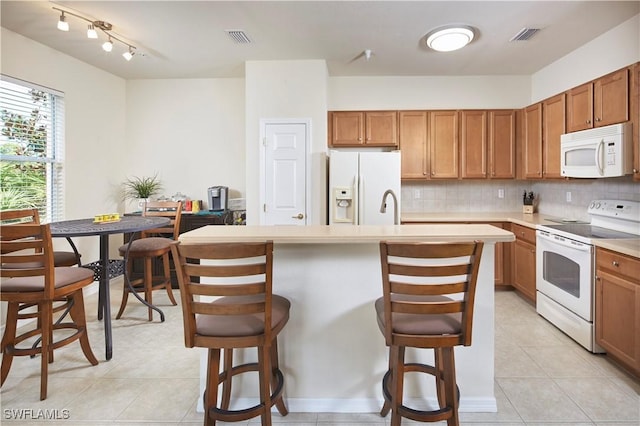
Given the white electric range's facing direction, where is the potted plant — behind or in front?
in front

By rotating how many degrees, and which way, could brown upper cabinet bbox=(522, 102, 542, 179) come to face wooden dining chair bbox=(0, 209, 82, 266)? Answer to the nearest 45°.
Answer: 0° — it already faces it

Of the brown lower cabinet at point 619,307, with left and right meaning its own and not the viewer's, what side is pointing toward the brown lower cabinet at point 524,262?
right

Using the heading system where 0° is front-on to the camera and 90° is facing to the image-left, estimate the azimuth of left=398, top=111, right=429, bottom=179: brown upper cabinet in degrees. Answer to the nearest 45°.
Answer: approximately 0°

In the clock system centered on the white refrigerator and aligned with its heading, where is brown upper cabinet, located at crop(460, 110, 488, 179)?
The brown upper cabinet is roughly at 8 o'clock from the white refrigerator.

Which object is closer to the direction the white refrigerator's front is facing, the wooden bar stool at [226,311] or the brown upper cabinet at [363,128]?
the wooden bar stool

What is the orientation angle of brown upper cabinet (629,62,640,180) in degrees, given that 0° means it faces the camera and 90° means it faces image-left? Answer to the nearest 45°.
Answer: approximately 45°

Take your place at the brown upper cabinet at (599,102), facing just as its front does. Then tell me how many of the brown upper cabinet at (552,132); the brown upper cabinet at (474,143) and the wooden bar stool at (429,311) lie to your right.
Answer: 2

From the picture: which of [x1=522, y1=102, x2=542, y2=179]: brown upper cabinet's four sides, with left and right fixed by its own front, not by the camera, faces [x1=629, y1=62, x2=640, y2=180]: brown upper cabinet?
left

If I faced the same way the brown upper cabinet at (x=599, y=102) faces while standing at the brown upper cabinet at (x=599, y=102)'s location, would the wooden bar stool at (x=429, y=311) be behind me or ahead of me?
ahead

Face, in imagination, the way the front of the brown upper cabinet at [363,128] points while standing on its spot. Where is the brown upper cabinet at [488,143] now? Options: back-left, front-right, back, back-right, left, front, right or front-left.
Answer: left

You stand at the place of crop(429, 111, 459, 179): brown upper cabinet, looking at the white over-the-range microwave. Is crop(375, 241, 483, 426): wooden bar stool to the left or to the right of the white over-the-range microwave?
right
